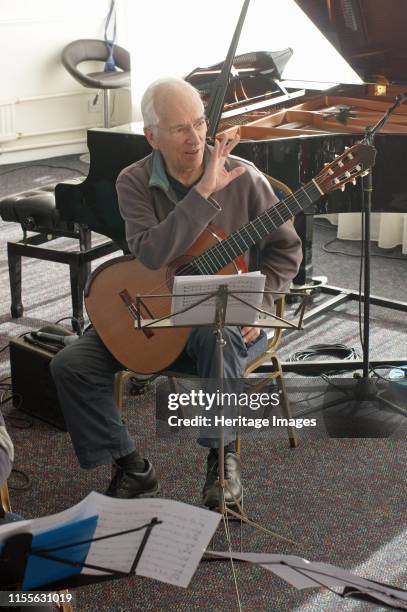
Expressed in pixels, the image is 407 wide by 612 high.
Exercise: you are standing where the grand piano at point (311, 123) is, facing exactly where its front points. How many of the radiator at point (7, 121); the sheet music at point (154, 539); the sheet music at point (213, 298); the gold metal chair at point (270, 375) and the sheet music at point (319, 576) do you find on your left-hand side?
4

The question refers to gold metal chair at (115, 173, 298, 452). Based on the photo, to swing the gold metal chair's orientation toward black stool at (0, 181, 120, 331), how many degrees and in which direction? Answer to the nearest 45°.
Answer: approximately 90° to its right

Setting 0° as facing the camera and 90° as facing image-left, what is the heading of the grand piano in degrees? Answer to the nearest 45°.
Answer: approximately 90°

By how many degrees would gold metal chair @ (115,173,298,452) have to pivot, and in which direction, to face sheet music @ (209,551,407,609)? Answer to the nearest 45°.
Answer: approximately 45° to its left

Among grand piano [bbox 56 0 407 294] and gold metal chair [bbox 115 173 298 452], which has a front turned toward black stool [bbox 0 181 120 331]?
the grand piano

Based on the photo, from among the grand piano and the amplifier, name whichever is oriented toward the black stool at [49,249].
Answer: the grand piano

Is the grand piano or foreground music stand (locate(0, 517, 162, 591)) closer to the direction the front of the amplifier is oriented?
the foreground music stand

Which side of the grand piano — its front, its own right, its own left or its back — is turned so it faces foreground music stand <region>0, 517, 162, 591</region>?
left

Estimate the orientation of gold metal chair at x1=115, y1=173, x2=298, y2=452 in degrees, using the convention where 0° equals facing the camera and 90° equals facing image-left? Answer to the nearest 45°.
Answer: approximately 45°

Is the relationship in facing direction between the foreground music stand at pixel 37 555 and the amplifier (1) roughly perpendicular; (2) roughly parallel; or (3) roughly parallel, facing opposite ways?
roughly perpendicular

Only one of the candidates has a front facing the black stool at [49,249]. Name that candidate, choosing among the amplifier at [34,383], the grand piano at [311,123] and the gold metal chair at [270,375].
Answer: the grand piano
